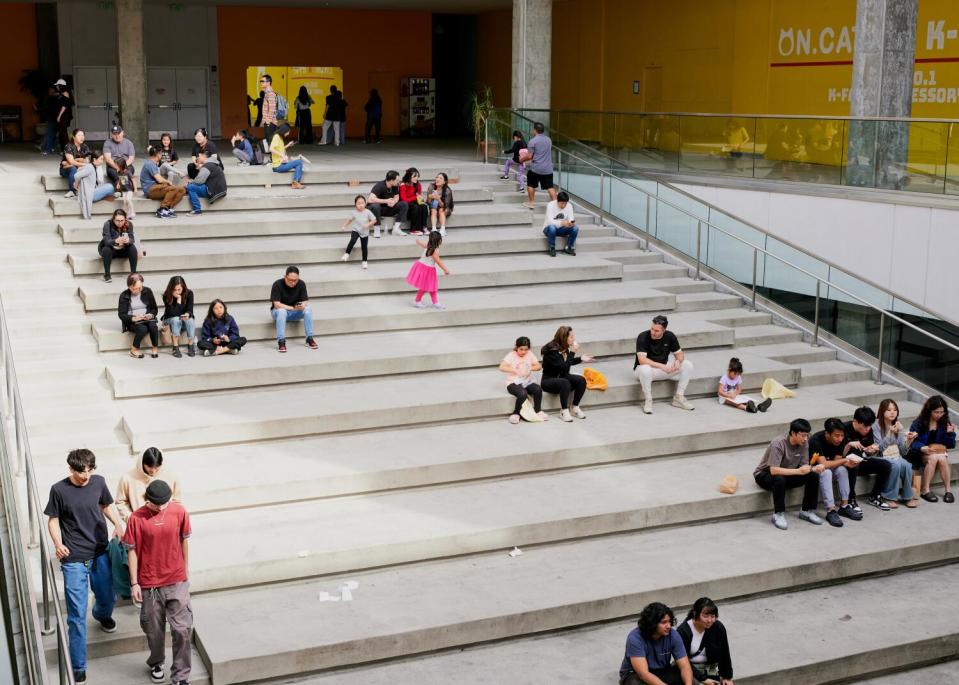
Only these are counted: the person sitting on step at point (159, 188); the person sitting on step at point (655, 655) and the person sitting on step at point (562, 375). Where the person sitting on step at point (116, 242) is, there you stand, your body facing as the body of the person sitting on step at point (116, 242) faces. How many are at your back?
1

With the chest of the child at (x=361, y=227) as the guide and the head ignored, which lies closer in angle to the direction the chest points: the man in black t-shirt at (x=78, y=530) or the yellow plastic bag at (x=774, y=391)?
the man in black t-shirt

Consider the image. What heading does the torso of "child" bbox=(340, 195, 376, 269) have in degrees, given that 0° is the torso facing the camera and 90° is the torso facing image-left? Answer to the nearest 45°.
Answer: approximately 0°

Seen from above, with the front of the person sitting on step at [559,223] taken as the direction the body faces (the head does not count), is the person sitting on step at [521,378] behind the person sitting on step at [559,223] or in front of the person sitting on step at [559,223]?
in front

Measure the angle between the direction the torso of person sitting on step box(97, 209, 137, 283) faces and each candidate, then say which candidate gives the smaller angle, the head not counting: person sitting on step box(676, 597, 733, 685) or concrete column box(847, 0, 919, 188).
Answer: the person sitting on step

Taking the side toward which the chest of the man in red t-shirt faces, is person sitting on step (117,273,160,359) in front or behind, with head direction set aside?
behind

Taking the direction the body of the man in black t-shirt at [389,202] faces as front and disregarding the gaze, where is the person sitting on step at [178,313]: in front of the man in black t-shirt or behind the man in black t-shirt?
in front

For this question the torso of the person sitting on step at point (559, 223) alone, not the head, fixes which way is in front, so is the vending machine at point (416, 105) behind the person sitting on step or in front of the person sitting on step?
behind

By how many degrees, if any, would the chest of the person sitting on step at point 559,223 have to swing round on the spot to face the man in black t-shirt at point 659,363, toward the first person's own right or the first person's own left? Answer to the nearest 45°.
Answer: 0° — they already face them

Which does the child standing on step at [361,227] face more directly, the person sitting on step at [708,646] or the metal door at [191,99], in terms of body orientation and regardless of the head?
the person sitting on step

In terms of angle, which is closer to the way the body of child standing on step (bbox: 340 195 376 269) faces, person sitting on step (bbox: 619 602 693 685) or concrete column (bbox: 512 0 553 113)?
the person sitting on step
